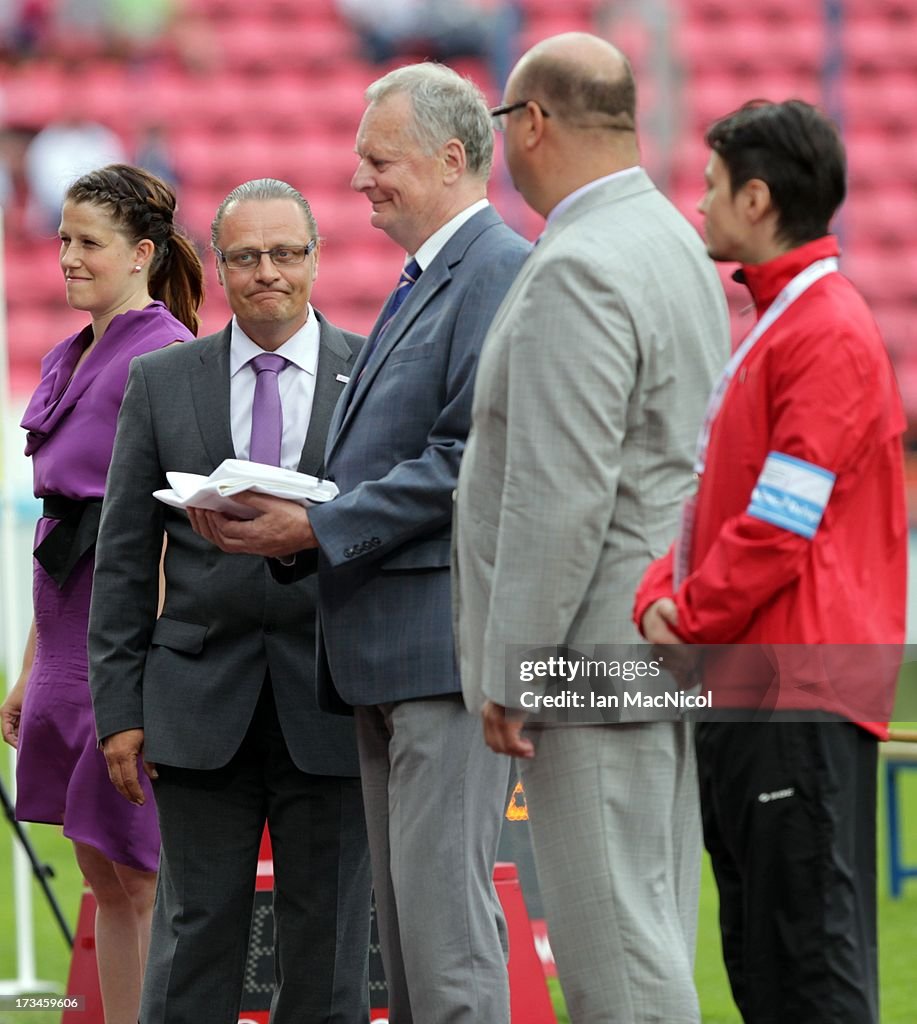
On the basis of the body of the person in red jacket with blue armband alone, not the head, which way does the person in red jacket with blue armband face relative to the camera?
to the viewer's left

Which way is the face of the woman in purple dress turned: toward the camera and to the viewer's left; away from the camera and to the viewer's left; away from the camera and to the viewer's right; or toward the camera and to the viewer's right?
toward the camera and to the viewer's left

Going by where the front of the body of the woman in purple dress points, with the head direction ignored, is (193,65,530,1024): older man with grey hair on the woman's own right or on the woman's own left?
on the woman's own left

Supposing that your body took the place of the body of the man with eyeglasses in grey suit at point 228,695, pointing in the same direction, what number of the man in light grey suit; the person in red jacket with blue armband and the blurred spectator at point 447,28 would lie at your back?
1

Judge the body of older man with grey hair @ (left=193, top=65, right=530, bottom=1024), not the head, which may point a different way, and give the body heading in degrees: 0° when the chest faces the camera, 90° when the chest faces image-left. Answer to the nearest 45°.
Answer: approximately 90°

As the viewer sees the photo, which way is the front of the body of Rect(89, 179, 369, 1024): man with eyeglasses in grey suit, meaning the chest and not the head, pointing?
toward the camera

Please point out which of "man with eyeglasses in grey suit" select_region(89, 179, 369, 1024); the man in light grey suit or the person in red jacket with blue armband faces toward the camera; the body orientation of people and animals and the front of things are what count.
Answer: the man with eyeglasses in grey suit

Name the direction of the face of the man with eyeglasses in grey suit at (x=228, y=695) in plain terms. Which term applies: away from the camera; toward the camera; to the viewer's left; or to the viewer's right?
toward the camera

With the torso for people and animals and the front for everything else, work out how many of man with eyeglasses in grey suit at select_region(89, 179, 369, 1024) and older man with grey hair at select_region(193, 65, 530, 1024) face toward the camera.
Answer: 1
